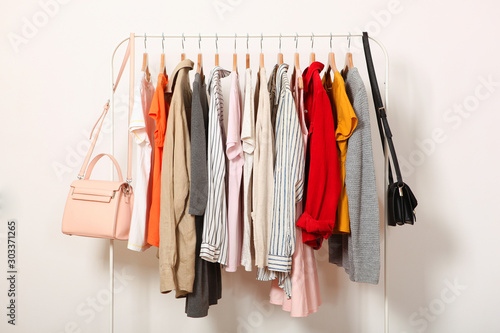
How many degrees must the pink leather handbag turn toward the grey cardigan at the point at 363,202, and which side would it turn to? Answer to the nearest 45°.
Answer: approximately 90° to its left

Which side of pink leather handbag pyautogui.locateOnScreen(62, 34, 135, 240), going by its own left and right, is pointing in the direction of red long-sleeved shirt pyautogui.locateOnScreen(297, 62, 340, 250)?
left

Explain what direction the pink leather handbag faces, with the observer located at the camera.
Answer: facing the viewer and to the left of the viewer

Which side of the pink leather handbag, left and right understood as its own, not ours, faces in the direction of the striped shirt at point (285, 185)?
left
